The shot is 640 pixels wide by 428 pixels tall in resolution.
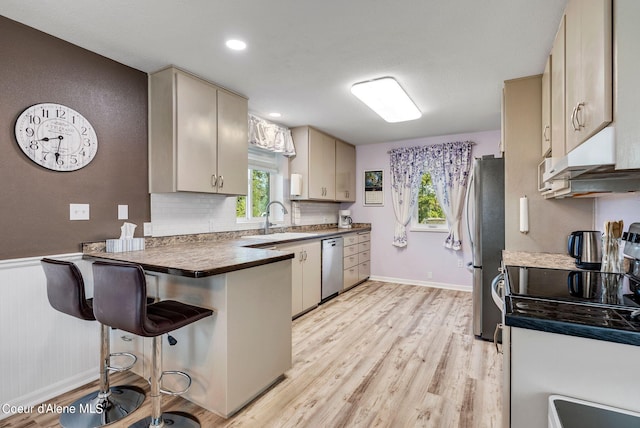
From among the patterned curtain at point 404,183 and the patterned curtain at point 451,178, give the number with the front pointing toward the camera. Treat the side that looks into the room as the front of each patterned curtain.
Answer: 2

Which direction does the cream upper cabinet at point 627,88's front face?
to the viewer's left

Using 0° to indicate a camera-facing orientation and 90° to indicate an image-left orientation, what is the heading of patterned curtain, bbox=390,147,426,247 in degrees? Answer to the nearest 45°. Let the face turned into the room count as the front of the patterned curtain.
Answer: approximately 0°

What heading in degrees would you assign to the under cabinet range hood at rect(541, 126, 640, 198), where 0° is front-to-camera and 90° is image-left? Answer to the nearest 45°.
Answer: approximately 90°

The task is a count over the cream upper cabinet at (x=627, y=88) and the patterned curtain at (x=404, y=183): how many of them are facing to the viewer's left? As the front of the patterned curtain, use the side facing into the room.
1

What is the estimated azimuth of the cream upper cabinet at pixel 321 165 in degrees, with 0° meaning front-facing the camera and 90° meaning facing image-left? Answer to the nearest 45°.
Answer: approximately 315°

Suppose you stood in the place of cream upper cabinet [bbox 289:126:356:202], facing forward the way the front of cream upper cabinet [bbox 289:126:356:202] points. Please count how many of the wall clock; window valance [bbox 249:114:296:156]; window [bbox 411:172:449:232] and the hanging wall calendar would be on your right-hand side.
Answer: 2

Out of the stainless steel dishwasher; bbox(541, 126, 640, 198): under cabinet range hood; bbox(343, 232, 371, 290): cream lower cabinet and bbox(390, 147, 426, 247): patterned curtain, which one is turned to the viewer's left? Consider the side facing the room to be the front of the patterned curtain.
the under cabinet range hood

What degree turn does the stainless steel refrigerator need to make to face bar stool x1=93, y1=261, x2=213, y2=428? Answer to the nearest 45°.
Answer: approximately 45° to its left

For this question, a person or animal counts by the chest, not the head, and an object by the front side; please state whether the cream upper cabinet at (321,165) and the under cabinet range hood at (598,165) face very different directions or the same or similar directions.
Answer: very different directions
